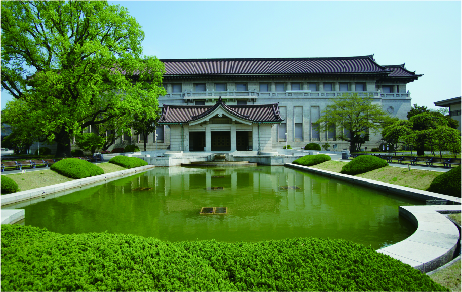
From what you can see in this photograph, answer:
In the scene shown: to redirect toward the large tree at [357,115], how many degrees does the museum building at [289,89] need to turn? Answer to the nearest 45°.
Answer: approximately 45° to its left

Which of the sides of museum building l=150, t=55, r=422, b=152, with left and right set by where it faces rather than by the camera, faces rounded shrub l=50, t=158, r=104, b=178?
front

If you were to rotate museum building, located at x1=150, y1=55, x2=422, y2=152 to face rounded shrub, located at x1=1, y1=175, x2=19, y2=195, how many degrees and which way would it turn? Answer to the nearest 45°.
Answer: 0° — it already faces it

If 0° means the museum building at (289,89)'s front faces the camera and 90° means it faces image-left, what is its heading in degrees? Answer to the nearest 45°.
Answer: approximately 0°

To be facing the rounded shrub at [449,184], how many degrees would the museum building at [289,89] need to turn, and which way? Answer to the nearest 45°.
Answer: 0° — it already faces it

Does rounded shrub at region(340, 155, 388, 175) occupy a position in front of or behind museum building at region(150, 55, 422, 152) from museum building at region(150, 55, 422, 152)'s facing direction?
in front

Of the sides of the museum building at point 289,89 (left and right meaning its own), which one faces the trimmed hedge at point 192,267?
front

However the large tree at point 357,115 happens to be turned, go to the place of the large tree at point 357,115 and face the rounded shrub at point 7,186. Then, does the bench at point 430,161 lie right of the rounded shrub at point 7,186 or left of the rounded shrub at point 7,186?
left
